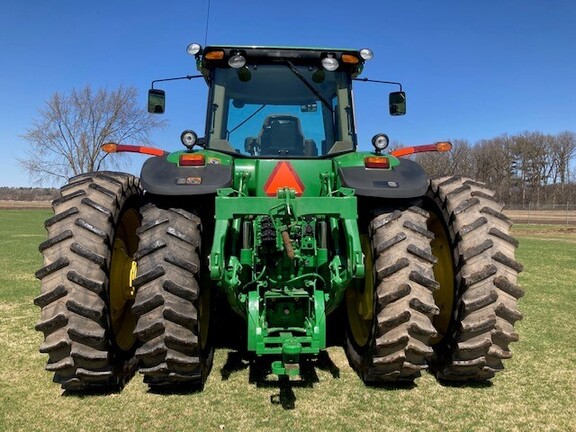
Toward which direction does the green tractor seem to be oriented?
away from the camera
